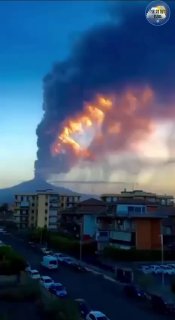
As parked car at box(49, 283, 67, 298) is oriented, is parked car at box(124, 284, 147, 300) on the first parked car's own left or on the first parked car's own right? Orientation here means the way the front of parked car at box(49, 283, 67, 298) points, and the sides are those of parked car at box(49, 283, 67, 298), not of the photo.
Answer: on the first parked car's own left

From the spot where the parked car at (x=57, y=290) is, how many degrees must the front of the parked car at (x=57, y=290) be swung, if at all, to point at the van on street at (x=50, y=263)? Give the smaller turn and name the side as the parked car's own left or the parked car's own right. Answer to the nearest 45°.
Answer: approximately 135° to the parked car's own left

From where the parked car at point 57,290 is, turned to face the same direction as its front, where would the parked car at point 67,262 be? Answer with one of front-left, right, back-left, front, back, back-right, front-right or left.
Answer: back-left

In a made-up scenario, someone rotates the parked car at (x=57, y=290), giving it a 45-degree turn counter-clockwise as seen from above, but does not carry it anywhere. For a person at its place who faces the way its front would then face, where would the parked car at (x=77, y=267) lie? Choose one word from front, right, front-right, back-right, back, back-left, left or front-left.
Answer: left

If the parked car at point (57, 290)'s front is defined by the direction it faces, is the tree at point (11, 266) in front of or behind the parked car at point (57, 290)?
behind
